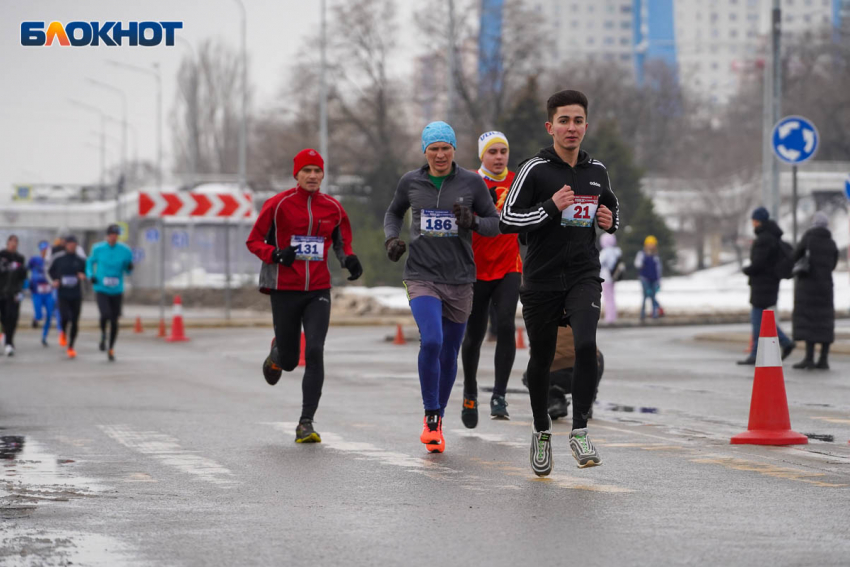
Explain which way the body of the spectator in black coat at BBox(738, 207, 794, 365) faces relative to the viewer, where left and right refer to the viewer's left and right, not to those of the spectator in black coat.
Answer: facing to the left of the viewer

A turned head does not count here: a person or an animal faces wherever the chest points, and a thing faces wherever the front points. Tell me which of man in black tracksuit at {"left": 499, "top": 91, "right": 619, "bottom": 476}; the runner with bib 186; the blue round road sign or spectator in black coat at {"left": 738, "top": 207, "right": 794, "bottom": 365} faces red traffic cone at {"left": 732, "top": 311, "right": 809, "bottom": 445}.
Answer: the blue round road sign

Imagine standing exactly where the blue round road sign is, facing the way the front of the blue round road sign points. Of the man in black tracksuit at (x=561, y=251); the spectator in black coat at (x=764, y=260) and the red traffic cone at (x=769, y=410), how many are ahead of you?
3

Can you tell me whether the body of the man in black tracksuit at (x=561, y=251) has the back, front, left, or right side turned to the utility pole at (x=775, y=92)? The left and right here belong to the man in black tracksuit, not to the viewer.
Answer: back

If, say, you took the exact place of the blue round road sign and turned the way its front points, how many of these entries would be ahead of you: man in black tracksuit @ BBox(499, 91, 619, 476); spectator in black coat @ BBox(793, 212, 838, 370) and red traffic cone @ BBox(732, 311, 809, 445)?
3

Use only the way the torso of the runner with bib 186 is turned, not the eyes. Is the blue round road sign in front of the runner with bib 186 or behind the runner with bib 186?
behind

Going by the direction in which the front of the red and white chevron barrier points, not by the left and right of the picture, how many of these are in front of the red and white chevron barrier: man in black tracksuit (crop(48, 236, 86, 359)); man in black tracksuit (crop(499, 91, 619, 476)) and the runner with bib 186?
3

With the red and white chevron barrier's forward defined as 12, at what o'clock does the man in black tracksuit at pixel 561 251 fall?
The man in black tracksuit is roughly at 12 o'clock from the red and white chevron barrier.

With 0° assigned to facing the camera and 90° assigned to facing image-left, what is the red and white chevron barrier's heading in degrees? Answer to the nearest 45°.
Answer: approximately 0°

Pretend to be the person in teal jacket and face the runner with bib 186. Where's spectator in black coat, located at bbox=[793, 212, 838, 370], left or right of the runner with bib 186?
left

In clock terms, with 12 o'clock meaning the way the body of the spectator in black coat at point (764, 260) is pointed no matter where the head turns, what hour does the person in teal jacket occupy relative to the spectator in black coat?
The person in teal jacket is roughly at 12 o'clock from the spectator in black coat.
